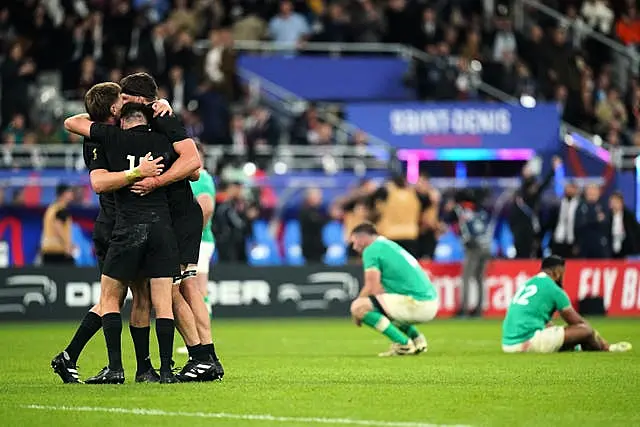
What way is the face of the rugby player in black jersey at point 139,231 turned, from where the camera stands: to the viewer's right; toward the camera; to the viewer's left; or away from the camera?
away from the camera

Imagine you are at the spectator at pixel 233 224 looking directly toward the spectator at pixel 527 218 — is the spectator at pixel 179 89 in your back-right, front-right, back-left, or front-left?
back-left

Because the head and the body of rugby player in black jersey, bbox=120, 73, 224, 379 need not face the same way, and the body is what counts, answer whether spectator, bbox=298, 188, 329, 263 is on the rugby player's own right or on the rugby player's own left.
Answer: on the rugby player's own right

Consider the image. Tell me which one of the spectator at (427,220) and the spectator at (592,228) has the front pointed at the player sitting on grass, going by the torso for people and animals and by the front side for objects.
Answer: the spectator at (592,228)

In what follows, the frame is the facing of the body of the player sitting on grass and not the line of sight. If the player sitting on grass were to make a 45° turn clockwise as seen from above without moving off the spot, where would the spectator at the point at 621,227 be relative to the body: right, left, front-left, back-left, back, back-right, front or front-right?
left

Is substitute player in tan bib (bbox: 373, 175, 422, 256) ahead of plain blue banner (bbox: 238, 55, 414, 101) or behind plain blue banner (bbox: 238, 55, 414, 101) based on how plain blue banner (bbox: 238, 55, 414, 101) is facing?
ahead

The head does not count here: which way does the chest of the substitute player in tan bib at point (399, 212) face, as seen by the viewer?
away from the camera

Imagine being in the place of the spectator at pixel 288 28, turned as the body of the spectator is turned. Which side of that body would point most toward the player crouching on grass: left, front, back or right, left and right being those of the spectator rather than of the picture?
front

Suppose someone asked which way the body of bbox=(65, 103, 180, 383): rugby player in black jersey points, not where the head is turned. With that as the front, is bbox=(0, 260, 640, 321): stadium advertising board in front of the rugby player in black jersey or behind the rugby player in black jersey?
in front

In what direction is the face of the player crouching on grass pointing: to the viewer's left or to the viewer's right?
to the viewer's left
